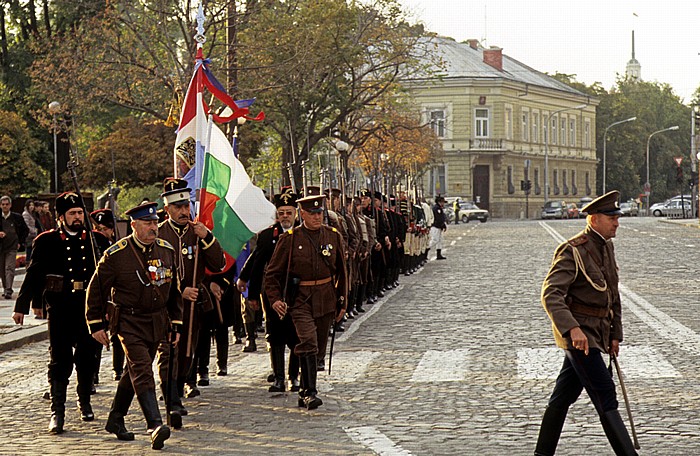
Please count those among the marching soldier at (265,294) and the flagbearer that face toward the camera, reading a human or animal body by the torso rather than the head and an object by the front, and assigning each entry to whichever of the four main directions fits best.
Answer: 2

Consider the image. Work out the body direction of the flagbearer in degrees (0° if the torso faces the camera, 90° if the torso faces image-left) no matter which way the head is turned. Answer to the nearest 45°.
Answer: approximately 0°

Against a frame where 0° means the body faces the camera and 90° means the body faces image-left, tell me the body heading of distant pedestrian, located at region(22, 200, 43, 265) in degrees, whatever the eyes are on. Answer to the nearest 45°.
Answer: approximately 315°
